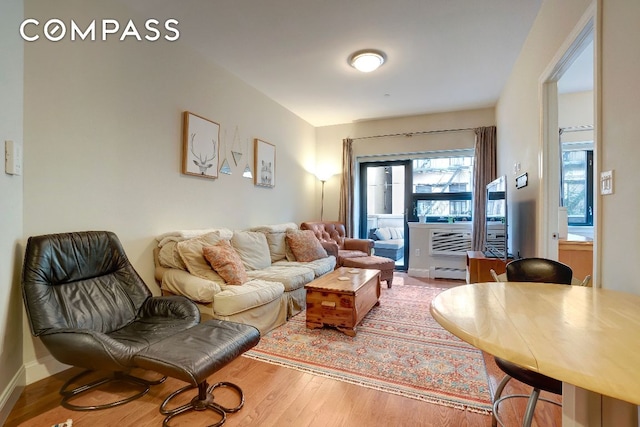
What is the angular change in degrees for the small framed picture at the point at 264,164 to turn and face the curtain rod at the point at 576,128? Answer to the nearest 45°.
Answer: approximately 45° to its left

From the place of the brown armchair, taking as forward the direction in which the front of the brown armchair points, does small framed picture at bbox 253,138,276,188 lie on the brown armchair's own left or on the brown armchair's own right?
on the brown armchair's own right

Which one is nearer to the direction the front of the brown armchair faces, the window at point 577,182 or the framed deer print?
the window

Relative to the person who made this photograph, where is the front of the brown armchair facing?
facing the viewer and to the right of the viewer

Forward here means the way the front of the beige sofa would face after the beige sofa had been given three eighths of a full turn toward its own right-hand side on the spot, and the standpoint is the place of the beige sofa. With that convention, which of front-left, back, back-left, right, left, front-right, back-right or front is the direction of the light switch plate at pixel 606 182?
back-left

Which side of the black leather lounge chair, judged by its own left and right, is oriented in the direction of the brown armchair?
left

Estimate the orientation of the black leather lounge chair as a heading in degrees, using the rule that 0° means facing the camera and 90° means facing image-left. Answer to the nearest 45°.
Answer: approximately 315°

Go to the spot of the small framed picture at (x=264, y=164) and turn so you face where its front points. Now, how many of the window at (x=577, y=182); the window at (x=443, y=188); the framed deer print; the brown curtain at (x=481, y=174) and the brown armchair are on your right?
1

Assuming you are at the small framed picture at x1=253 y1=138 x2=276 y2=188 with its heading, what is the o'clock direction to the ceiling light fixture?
The ceiling light fixture is roughly at 12 o'clock from the small framed picture.

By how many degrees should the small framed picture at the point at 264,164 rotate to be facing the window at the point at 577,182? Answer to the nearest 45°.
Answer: approximately 45° to its left

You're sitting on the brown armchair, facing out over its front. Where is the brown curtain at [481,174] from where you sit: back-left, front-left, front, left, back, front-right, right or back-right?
front-left

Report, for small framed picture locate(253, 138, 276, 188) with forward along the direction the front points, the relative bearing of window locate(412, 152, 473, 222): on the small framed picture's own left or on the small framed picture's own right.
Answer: on the small framed picture's own left

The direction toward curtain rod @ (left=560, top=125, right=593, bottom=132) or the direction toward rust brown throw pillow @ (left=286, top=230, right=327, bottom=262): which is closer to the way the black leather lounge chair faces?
the curtain rod
